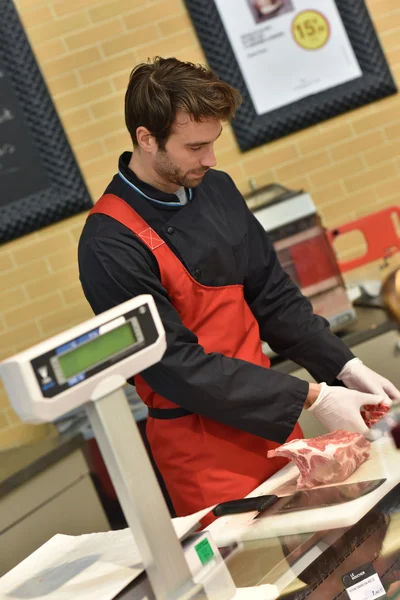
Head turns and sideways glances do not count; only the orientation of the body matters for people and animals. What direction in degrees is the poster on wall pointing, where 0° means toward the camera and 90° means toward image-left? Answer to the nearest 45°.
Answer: approximately 0°

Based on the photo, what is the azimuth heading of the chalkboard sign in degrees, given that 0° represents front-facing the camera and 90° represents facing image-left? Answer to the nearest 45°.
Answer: approximately 0°

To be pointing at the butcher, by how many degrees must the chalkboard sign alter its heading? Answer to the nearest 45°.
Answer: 0° — it already faces them

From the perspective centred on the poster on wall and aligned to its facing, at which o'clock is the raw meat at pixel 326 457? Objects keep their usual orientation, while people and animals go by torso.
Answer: The raw meat is roughly at 12 o'clock from the poster on wall.

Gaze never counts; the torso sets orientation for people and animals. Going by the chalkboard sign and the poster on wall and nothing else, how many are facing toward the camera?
2

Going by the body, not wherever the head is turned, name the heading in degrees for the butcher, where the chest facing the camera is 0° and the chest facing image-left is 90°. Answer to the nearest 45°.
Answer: approximately 315°
